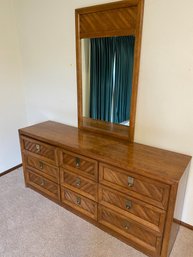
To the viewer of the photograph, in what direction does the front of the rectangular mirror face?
facing the viewer and to the left of the viewer
